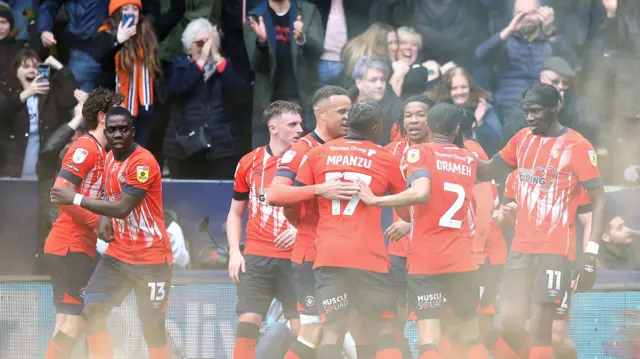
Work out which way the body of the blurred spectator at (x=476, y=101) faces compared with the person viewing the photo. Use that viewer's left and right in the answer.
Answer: facing the viewer

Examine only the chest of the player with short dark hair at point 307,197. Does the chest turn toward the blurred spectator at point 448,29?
no

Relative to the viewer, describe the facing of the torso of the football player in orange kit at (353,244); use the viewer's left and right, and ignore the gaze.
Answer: facing away from the viewer

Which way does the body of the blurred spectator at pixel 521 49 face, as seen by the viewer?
toward the camera

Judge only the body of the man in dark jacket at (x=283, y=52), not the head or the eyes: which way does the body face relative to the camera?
toward the camera

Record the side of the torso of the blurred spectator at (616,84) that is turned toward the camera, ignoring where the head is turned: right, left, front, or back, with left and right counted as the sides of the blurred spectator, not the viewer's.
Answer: front

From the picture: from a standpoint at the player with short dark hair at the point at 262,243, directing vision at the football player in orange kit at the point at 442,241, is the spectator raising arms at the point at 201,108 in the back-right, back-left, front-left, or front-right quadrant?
back-left

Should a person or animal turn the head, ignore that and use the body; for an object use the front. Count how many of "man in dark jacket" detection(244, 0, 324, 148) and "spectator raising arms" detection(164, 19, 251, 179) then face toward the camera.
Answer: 2
